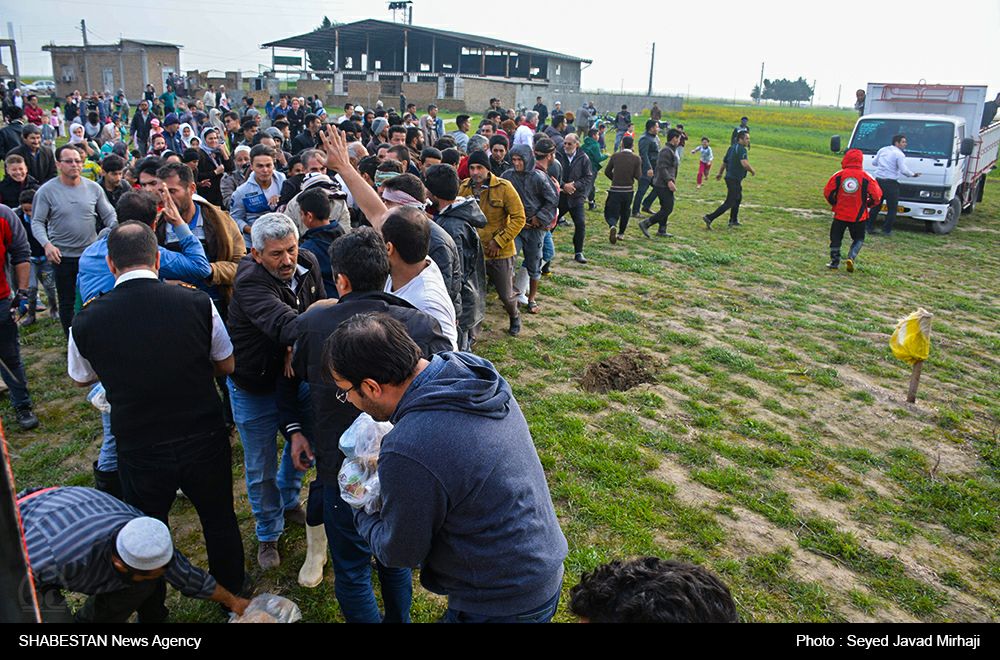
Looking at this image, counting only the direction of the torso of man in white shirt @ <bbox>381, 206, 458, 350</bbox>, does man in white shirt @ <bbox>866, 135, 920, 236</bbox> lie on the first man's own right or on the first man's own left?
on the first man's own right

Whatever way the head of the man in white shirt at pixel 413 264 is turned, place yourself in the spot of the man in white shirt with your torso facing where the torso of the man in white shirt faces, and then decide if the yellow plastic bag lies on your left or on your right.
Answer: on your right

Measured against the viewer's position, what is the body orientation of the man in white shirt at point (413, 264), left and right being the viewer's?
facing away from the viewer and to the left of the viewer

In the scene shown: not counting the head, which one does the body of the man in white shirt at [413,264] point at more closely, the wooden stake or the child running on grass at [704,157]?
the child running on grass

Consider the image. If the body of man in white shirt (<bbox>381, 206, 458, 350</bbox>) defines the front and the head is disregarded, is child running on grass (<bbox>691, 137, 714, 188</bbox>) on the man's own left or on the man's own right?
on the man's own right

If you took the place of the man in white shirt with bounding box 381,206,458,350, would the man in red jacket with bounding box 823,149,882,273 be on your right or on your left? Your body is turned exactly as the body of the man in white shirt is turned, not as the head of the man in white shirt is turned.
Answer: on your right

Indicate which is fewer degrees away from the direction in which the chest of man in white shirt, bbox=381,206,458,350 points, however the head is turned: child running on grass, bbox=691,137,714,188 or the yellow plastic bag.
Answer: the child running on grass

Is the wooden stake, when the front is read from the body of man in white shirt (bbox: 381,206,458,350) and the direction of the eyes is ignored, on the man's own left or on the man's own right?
on the man's own right
